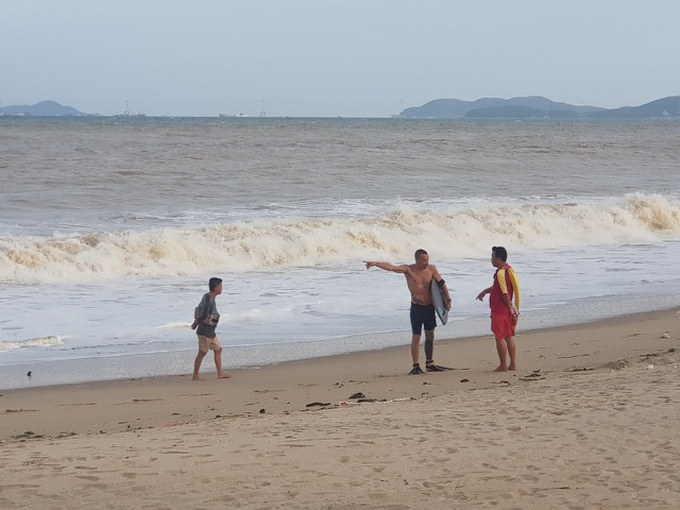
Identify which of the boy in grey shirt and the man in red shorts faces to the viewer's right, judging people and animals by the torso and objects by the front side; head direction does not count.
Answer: the boy in grey shirt

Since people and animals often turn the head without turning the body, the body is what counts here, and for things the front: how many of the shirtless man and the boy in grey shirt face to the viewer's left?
0

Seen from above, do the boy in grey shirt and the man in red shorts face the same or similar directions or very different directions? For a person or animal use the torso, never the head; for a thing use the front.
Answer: very different directions

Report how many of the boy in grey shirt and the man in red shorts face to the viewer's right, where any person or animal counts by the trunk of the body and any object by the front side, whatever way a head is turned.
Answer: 1

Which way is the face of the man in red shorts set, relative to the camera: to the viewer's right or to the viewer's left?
to the viewer's left

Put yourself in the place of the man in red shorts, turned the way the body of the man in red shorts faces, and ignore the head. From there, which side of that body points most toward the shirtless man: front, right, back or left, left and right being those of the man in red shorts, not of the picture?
front

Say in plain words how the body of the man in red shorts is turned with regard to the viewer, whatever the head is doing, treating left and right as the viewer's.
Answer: facing to the left of the viewer

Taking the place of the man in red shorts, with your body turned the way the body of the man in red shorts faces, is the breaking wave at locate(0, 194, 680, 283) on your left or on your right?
on your right

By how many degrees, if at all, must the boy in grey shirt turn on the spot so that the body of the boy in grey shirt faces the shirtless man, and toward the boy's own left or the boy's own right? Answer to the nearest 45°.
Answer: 0° — they already face them

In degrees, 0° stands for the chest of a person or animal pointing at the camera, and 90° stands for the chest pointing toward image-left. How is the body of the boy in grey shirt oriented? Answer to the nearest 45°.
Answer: approximately 270°

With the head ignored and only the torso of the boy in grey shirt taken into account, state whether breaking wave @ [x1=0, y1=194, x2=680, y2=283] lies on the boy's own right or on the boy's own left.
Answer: on the boy's own left
